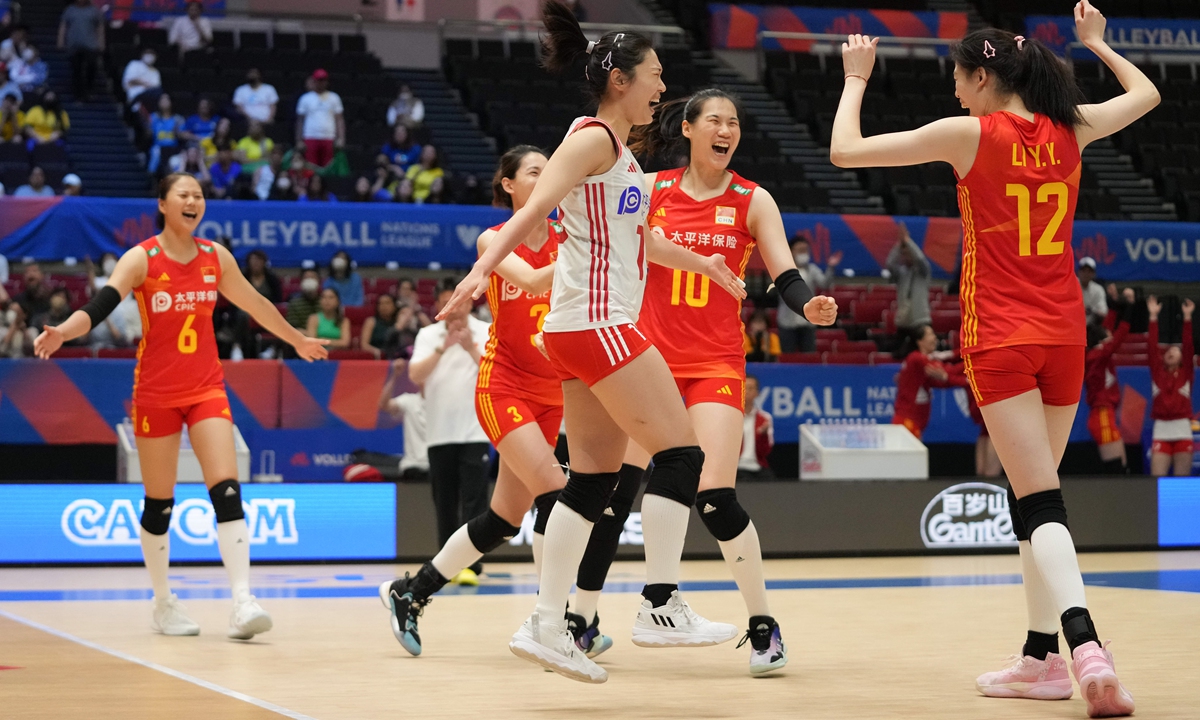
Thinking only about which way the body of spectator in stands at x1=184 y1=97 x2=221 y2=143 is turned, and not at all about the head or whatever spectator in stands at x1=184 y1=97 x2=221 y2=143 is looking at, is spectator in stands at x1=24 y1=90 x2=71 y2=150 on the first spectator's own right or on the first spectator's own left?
on the first spectator's own right

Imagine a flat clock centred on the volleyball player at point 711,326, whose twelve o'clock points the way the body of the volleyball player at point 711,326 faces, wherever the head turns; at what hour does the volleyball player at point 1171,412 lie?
the volleyball player at point 1171,412 is roughly at 7 o'clock from the volleyball player at point 711,326.

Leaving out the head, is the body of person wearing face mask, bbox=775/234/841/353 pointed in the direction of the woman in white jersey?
yes

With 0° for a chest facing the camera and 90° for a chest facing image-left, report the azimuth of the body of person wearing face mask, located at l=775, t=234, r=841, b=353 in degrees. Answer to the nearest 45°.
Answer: approximately 0°

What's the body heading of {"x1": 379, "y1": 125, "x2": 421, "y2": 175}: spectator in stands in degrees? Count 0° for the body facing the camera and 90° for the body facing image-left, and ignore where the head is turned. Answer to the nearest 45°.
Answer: approximately 0°

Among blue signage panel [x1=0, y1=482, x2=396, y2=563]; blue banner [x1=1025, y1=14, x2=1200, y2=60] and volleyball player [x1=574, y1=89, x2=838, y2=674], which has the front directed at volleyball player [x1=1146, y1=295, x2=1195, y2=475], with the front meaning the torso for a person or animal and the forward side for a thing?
the blue banner

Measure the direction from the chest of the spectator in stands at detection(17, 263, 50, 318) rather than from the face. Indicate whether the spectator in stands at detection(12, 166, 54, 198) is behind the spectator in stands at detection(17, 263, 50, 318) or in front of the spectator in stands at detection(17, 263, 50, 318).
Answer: behind

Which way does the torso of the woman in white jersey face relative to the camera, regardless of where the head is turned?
to the viewer's right

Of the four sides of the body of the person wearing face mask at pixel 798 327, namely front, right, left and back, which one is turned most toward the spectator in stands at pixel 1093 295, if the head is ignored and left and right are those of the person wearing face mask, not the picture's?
left

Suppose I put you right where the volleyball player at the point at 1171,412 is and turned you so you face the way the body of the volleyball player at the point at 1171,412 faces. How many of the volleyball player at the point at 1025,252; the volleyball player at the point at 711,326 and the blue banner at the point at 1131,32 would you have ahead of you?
2

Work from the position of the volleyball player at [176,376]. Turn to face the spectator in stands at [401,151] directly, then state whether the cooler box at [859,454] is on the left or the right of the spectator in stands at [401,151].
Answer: right

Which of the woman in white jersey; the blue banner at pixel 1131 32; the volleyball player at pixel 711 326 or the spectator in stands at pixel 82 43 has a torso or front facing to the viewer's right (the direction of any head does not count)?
the woman in white jersey

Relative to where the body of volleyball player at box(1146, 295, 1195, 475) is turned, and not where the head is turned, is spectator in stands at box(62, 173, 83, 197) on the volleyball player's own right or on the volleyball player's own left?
on the volleyball player's own right

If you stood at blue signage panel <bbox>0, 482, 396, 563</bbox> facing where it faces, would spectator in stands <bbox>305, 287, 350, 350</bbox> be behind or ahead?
behind
